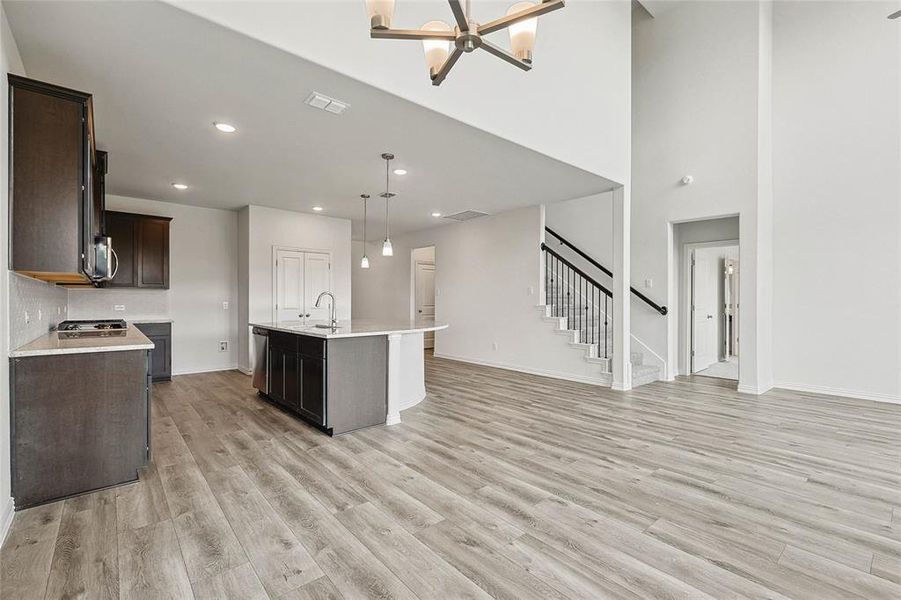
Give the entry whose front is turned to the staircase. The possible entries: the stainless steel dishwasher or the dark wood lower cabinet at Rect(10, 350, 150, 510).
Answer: the dark wood lower cabinet

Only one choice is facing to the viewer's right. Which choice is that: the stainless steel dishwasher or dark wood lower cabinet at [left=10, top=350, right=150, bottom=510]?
the dark wood lower cabinet

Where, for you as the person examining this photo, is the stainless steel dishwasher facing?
facing to the left of the viewer

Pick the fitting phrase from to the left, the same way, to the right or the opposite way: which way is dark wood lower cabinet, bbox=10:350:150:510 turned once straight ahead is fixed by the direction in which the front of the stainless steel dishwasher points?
the opposite way

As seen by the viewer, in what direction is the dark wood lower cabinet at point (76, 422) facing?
to the viewer's right

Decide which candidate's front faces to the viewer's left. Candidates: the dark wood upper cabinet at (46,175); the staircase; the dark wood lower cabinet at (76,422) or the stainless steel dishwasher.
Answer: the stainless steel dishwasher

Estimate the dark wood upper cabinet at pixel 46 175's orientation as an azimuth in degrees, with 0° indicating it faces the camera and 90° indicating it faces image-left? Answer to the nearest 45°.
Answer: approximately 270°

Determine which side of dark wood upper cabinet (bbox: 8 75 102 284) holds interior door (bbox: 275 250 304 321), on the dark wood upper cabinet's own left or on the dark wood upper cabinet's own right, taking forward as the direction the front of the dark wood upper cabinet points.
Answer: on the dark wood upper cabinet's own left

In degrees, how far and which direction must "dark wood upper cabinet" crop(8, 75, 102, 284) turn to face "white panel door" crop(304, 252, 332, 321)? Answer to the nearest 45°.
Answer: approximately 45° to its left
